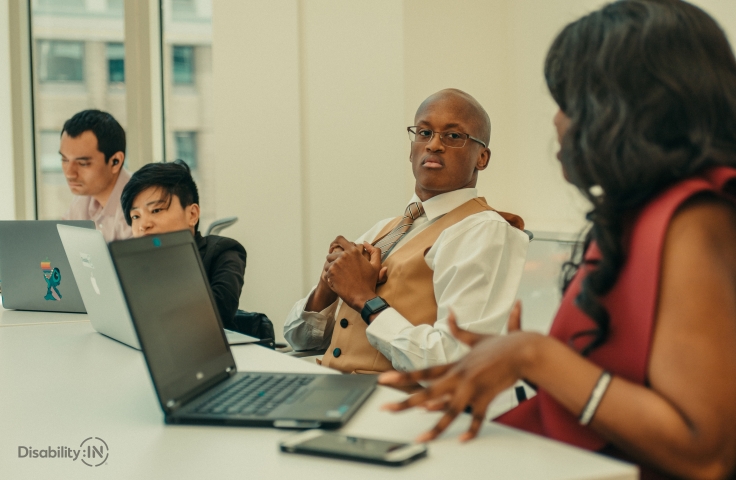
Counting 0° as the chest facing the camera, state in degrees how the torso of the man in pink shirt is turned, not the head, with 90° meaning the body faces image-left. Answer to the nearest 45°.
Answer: approximately 45°

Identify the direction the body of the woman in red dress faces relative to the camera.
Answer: to the viewer's left

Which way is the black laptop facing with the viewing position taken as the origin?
facing to the right of the viewer

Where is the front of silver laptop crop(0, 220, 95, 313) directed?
away from the camera

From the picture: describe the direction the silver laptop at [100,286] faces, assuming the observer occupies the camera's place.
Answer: facing away from the viewer and to the right of the viewer

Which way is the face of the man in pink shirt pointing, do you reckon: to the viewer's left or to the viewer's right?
to the viewer's left

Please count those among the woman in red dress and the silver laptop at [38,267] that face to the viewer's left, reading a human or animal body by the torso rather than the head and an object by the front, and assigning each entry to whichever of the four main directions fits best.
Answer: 1

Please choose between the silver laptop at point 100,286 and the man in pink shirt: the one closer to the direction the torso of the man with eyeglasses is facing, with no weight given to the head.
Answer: the silver laptop

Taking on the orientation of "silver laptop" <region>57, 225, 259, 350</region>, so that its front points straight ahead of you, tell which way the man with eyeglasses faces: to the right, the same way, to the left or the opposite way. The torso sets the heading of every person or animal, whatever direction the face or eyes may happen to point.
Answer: the opposite way

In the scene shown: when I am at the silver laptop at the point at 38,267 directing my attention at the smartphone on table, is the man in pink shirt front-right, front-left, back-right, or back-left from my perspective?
back-left

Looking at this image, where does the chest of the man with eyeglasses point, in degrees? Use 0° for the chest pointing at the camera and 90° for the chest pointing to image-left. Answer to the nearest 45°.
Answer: approximately 45°

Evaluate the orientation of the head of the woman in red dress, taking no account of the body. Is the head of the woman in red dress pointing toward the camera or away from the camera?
away from the camera
